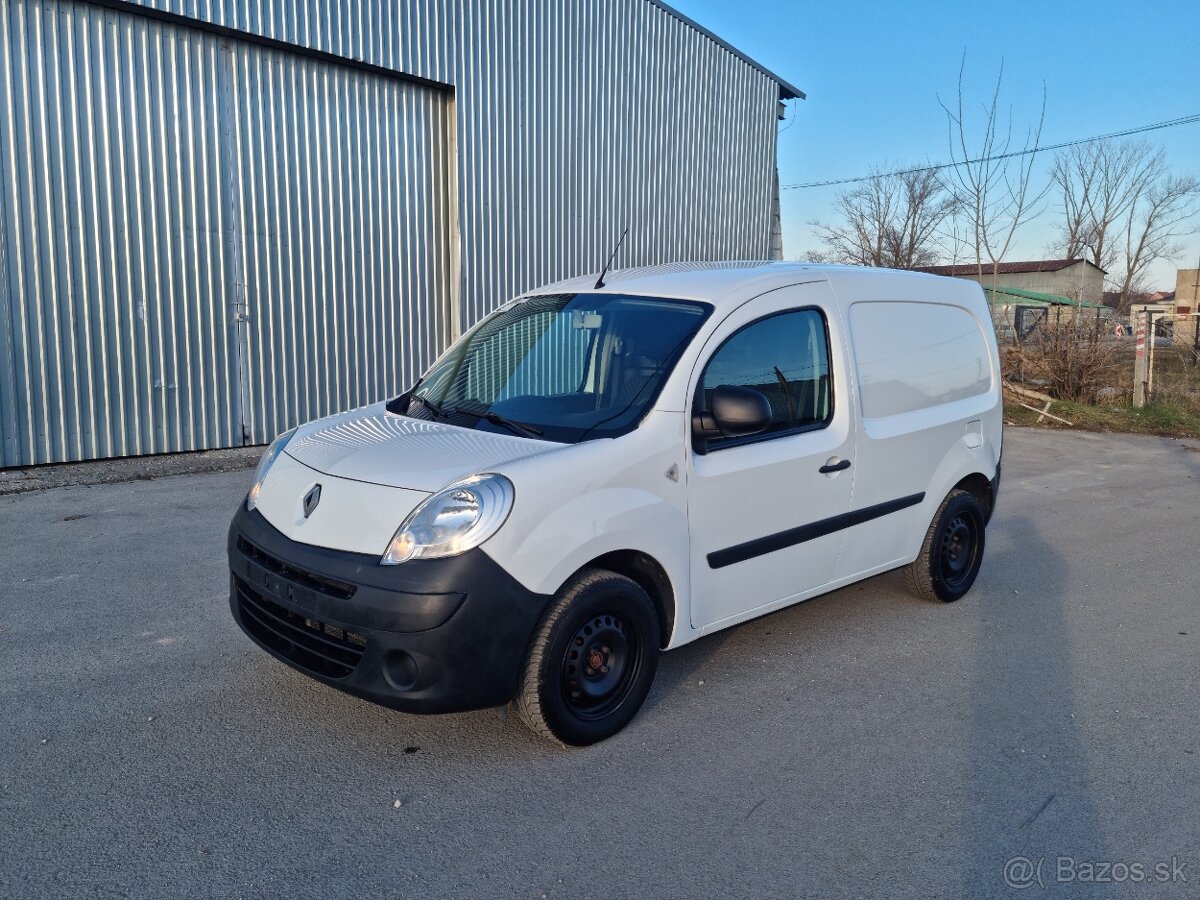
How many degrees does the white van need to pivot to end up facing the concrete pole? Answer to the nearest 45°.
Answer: approximately 180°

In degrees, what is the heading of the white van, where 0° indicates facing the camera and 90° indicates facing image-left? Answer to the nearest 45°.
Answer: approximately 45°
